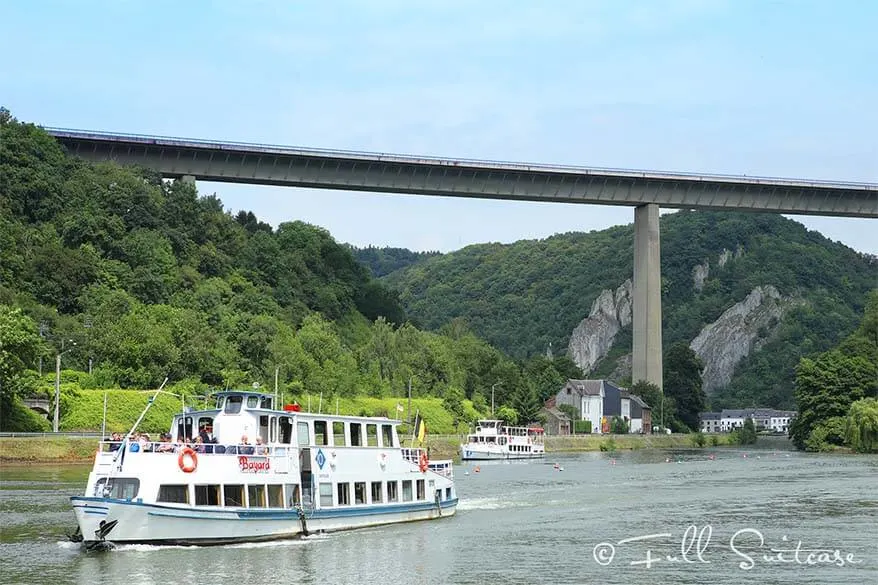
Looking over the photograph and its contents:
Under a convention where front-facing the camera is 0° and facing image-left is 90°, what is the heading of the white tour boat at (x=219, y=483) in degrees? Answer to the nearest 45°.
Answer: approximately 45°
